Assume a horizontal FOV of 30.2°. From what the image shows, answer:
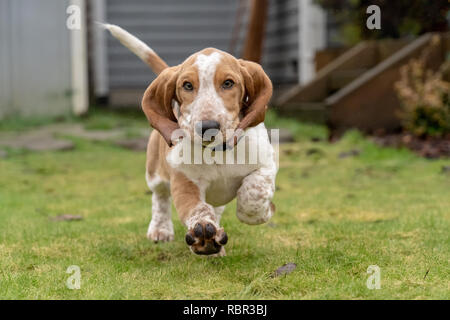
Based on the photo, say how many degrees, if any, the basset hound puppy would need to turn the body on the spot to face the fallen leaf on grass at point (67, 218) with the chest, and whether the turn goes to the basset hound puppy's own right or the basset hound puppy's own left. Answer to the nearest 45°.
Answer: approximately 135° to the basset hound puppy's own right

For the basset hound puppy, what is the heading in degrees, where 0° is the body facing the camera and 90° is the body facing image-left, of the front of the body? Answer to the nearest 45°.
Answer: approximately 0°

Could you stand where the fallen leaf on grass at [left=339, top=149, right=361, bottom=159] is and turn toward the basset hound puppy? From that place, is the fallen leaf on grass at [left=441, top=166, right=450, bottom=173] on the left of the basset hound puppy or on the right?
left

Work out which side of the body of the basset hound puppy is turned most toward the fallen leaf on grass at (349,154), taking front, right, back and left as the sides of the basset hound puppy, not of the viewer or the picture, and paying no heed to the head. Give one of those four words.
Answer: back
